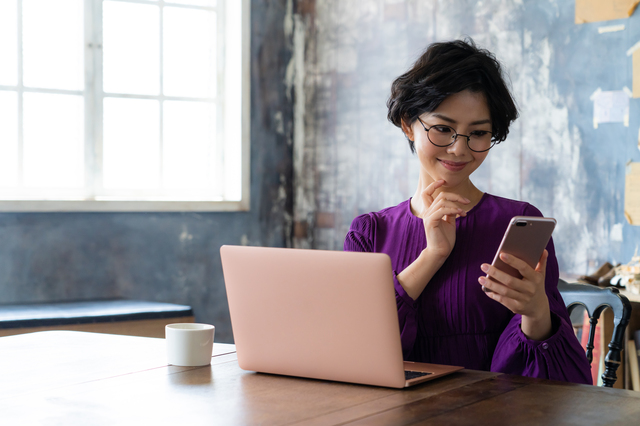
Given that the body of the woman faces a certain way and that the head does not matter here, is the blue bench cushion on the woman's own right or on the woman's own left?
on the woman's own right

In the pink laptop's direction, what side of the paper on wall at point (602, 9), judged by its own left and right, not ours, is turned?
front

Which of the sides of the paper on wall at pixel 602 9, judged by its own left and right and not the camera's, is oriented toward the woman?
front

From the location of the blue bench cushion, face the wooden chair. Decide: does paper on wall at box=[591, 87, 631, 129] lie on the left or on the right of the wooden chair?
left

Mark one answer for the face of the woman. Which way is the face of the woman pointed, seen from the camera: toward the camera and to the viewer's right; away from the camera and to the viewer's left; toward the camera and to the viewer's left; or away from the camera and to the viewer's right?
toward the camera and to the viewer's right

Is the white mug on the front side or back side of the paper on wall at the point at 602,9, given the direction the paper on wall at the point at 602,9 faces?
on the front side

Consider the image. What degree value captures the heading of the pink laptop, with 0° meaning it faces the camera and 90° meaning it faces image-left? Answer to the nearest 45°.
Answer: approximately 225°

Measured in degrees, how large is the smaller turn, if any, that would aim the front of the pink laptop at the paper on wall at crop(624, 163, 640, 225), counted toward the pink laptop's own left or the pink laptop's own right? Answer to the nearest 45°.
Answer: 0° — it already faces it
